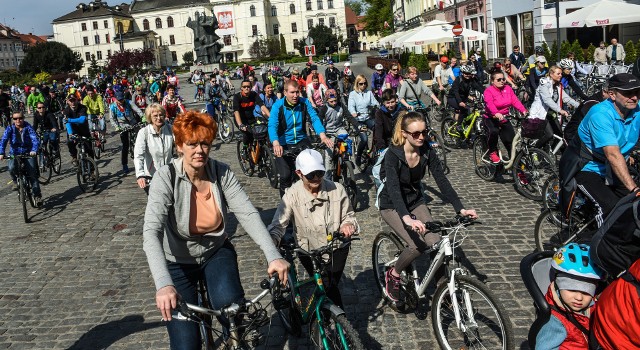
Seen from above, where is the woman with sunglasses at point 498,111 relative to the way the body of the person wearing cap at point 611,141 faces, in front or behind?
behind

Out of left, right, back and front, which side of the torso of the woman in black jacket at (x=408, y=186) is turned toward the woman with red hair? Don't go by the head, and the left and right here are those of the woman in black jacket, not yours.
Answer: right

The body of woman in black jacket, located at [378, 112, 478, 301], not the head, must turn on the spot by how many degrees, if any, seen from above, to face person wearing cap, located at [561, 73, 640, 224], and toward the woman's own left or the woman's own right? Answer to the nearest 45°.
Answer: approximately 45° to the woman's own left

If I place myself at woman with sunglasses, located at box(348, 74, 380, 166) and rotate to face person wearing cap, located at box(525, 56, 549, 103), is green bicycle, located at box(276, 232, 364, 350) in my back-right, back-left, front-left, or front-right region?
back-right

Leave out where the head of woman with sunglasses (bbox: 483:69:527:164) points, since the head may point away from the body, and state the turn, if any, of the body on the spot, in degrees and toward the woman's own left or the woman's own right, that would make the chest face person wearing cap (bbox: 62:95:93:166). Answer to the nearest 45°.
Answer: approximately 135° to the woman's own right

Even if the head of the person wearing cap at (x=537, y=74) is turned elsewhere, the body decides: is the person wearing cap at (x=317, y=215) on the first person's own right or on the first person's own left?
on the first person's own right

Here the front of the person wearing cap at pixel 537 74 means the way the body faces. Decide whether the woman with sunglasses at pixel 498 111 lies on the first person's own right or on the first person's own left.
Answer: on the first person's own right

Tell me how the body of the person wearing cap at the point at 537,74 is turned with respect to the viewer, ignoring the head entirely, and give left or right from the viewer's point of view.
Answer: facing the viewer and to the right of the viewer

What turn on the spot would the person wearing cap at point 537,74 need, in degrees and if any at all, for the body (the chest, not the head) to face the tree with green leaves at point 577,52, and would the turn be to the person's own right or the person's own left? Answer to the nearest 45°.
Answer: approximately 135° to the person's own left

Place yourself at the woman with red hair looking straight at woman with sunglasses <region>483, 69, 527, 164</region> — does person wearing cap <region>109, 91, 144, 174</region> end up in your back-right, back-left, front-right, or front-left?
front-left
